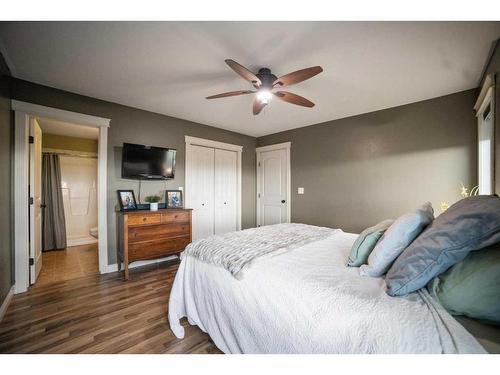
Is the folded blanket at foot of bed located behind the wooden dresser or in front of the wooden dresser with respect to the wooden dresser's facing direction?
in front

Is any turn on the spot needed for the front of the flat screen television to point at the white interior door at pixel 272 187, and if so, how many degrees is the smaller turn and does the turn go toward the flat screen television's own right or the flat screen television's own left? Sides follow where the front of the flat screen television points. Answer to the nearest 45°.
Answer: approximately 45° to the flat screen television's own left

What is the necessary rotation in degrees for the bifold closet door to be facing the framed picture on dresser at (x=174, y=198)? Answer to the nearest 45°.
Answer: approximately 90° to its right

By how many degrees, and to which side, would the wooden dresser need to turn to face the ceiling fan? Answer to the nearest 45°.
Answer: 0° — it already faces it

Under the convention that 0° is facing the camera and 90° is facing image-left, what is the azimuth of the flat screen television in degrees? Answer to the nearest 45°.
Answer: approximately 315°

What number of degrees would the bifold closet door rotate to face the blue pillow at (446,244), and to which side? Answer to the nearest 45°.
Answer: approximately 45° to its right

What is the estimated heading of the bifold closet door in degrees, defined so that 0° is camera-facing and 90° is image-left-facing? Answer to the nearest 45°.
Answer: approximately 315°

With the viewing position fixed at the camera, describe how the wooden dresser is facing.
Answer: facing the viewer and to the right of the viewer
